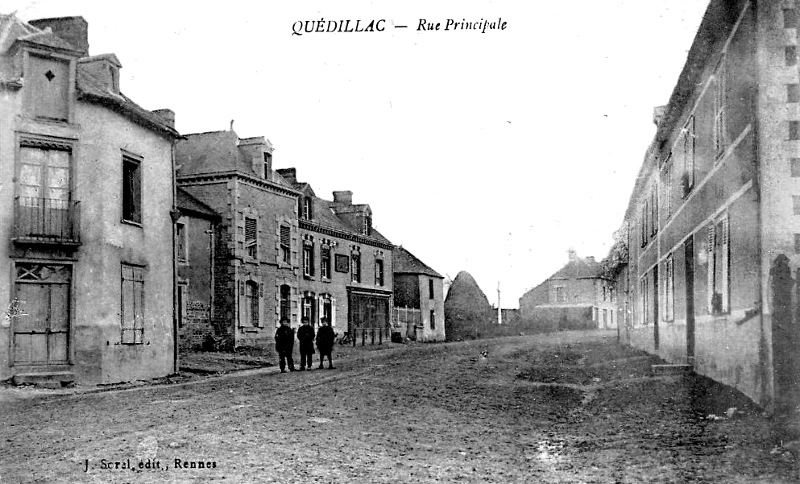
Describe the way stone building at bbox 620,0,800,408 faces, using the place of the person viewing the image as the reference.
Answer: facing to the left of the viewer

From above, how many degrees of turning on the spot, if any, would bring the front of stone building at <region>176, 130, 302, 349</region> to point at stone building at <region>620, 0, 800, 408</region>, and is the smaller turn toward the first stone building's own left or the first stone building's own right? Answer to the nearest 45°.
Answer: approximately 45° to the first stone building's own right

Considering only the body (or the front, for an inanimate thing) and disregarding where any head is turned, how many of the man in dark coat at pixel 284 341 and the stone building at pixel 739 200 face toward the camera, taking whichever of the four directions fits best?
1

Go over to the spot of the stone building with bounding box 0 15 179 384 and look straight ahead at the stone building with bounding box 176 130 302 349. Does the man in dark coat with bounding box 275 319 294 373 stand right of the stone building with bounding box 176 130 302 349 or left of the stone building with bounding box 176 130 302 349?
right
